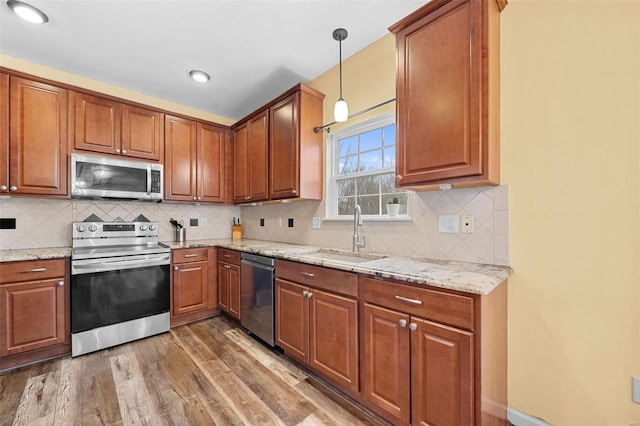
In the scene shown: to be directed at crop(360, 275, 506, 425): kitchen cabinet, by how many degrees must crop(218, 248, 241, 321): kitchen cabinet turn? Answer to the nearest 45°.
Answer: approximately 90° to its left

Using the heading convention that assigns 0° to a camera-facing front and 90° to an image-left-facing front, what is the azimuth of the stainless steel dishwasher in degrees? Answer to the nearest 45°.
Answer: approximately 45°

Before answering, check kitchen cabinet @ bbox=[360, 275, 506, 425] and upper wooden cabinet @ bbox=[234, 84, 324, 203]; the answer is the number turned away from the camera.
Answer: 0

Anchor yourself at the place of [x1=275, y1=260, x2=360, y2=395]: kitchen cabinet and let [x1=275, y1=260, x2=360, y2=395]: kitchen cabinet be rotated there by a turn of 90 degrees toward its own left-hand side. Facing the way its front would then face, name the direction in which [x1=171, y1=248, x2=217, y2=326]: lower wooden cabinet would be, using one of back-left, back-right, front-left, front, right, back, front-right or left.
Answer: back

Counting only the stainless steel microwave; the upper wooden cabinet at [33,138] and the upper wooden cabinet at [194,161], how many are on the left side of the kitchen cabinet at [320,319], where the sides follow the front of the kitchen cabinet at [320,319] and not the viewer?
0

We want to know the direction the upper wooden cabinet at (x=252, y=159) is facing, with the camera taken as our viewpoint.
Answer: facing the viewer and to the left of the viewer

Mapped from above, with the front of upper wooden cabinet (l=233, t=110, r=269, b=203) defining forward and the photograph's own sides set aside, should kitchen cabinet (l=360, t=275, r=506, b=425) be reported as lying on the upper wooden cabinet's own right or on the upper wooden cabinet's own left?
on the upper wooden cabinet's own left

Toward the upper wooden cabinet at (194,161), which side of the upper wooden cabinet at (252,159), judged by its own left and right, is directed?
right

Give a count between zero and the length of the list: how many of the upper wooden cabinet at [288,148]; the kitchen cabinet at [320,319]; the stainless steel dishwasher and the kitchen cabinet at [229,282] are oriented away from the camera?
0

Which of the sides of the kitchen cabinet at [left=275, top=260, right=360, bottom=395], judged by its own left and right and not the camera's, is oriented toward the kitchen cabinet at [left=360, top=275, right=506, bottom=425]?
left
